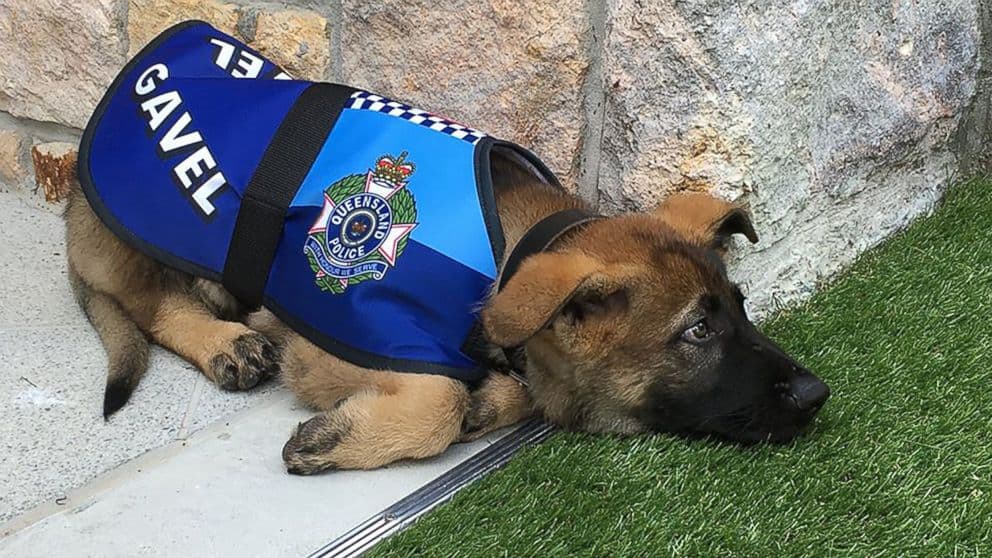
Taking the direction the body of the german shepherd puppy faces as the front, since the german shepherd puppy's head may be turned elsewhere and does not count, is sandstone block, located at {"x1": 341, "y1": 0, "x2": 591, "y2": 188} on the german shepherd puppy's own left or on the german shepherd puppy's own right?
on the german shepherd puppy's own left

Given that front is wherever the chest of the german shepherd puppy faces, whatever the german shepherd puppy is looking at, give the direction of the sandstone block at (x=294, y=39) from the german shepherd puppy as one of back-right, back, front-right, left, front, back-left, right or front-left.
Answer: back-left

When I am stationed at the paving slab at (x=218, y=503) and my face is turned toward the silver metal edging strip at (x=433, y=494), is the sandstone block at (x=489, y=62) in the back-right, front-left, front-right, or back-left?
front-left

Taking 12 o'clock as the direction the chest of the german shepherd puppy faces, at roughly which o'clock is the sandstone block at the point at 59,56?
The sandstone block is roughly at 7 o'clock from the german shepherd puppy.

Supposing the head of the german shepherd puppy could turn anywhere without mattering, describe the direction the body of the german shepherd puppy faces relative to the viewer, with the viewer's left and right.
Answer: facing to the right of the viewer
